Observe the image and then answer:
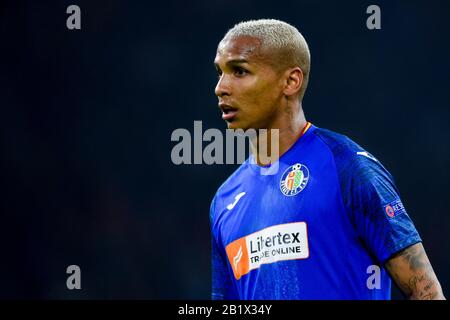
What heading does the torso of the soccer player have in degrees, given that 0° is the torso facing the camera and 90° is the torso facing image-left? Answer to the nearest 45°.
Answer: approximately 45°
